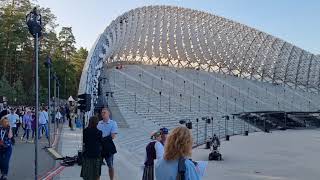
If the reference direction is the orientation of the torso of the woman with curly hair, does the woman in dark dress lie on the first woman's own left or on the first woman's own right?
on the first woman's own left

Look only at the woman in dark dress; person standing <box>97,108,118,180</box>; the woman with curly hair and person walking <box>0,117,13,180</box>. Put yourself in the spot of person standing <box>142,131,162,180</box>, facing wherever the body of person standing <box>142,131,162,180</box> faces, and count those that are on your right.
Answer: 1

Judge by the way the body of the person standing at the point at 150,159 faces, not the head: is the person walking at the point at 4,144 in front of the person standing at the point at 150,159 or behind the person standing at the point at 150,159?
behind

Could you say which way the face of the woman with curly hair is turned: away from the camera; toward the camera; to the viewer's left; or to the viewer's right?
away from the camera

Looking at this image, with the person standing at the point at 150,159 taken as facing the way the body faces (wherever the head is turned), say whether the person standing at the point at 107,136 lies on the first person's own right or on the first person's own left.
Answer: on the first person's own left

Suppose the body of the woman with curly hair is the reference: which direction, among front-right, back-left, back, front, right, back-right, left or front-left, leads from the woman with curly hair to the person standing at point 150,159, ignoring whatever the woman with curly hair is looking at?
front-left

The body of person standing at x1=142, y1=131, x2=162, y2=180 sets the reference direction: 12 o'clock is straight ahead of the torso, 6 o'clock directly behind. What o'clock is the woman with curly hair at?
The woman with curly hair is roughly at 3 o'clock from the person standing.

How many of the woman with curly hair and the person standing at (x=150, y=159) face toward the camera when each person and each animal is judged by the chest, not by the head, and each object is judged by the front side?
0

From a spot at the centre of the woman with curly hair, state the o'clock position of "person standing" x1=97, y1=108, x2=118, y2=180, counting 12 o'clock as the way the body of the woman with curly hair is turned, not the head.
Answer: The person standing is roughly at 10 o'clock from the woman with curly hair.

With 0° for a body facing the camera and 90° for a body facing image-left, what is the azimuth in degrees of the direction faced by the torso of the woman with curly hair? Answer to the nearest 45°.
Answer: approximately 225°
